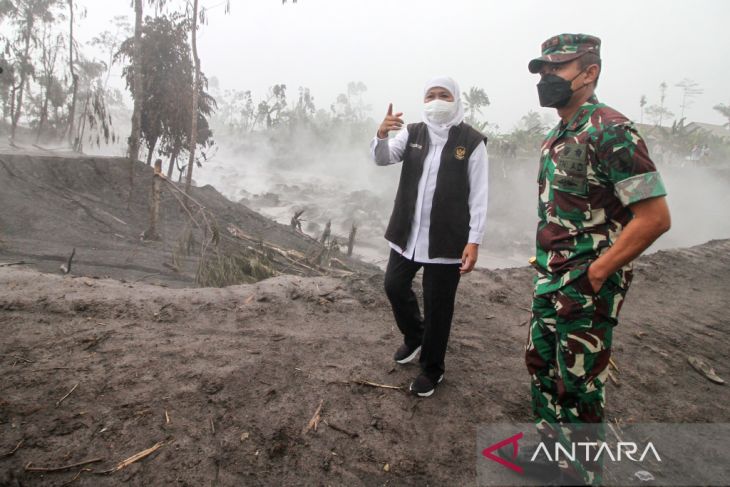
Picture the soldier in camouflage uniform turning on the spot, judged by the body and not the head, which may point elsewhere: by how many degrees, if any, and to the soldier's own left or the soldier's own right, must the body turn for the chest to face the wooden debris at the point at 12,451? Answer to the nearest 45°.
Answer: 0° — they already face it

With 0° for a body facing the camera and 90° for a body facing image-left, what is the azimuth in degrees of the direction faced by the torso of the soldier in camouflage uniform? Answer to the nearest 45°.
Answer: approximately 45°

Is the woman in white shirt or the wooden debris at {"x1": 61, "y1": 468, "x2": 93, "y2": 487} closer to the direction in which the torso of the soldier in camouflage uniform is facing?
the wooden debris

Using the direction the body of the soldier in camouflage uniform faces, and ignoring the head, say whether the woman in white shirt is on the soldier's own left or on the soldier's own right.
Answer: on the soldier's own right

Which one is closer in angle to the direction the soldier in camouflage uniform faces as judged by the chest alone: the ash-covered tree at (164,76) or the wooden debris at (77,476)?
the wooden debris

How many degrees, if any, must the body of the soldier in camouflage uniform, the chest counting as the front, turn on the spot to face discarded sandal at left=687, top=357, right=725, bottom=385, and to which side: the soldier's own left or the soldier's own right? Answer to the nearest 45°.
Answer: approximately 135° to the soldier's own right
